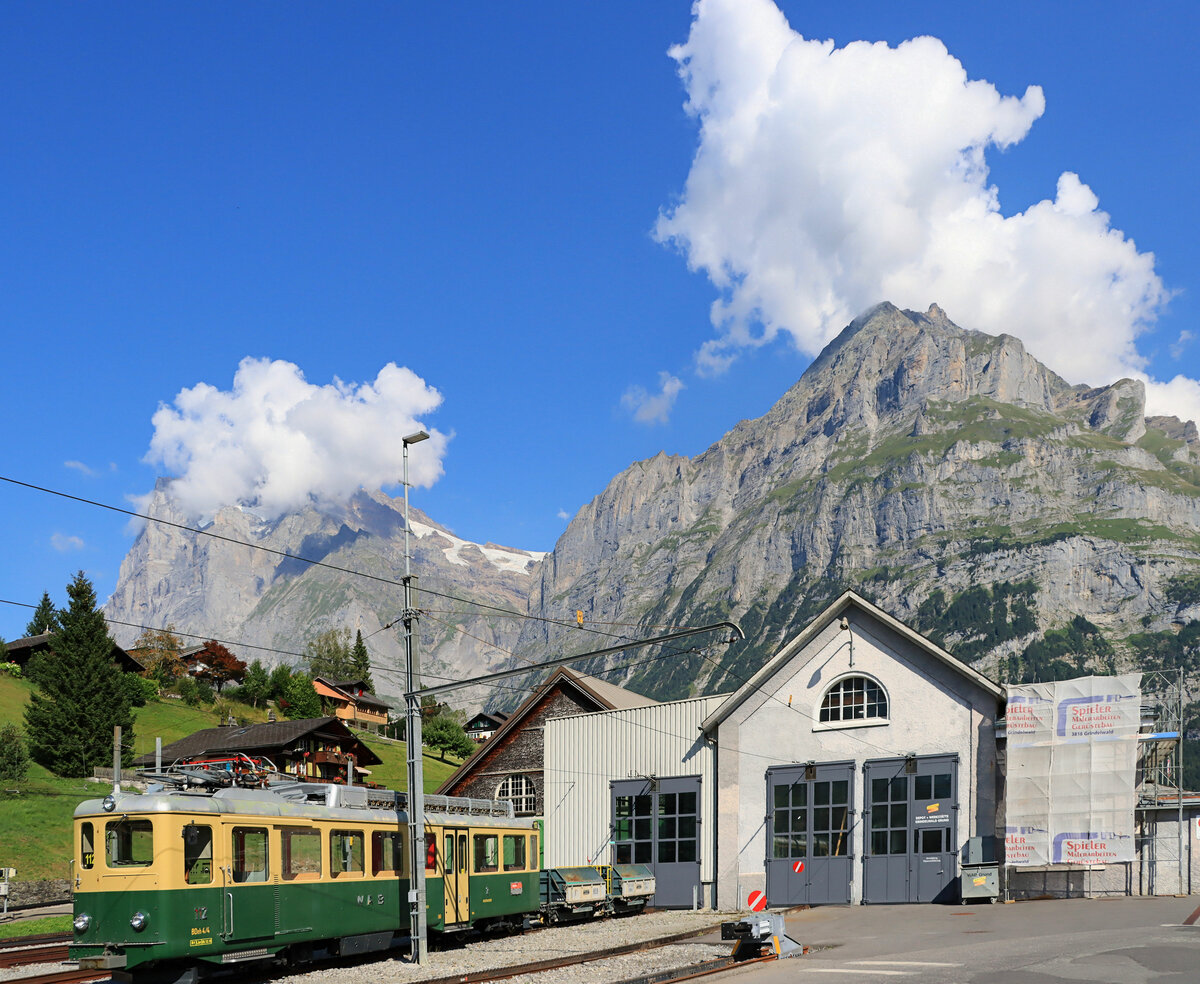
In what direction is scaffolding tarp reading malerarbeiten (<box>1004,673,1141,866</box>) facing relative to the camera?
toward the camera

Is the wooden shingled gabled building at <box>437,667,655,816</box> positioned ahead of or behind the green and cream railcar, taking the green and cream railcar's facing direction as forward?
behind

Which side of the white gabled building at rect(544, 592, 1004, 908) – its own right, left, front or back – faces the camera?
front

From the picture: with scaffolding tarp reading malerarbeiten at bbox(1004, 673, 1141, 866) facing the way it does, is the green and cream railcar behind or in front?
in front

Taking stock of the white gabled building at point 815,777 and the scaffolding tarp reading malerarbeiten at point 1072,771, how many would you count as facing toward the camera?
2

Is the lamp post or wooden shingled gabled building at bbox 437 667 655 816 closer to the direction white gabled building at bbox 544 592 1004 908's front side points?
the lamp post

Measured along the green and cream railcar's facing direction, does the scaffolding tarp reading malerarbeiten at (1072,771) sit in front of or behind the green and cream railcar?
behind
